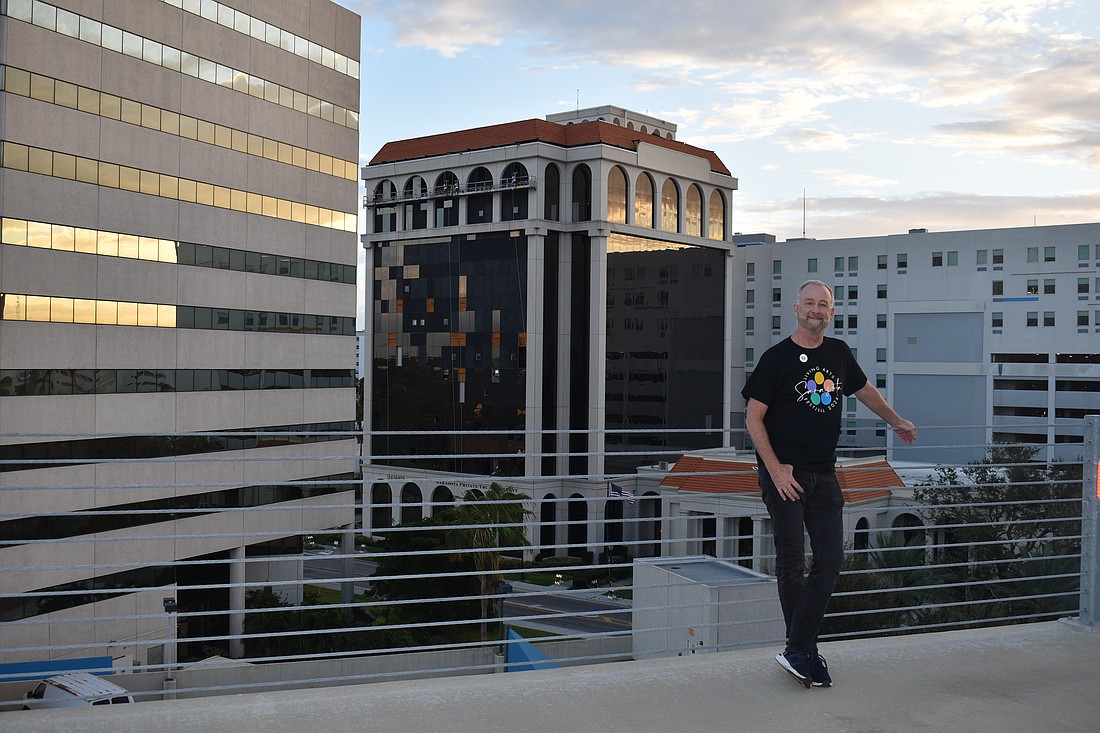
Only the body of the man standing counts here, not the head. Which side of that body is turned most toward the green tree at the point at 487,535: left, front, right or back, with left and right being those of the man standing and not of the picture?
back

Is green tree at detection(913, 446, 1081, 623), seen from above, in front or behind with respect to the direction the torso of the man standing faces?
behind

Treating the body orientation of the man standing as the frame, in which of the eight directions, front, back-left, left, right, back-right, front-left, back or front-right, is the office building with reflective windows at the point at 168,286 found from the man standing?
back-right

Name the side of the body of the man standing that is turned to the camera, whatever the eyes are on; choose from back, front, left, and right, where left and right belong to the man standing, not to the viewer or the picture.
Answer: front

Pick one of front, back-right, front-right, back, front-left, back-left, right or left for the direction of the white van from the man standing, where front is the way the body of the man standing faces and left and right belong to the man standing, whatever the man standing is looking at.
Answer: back-right
